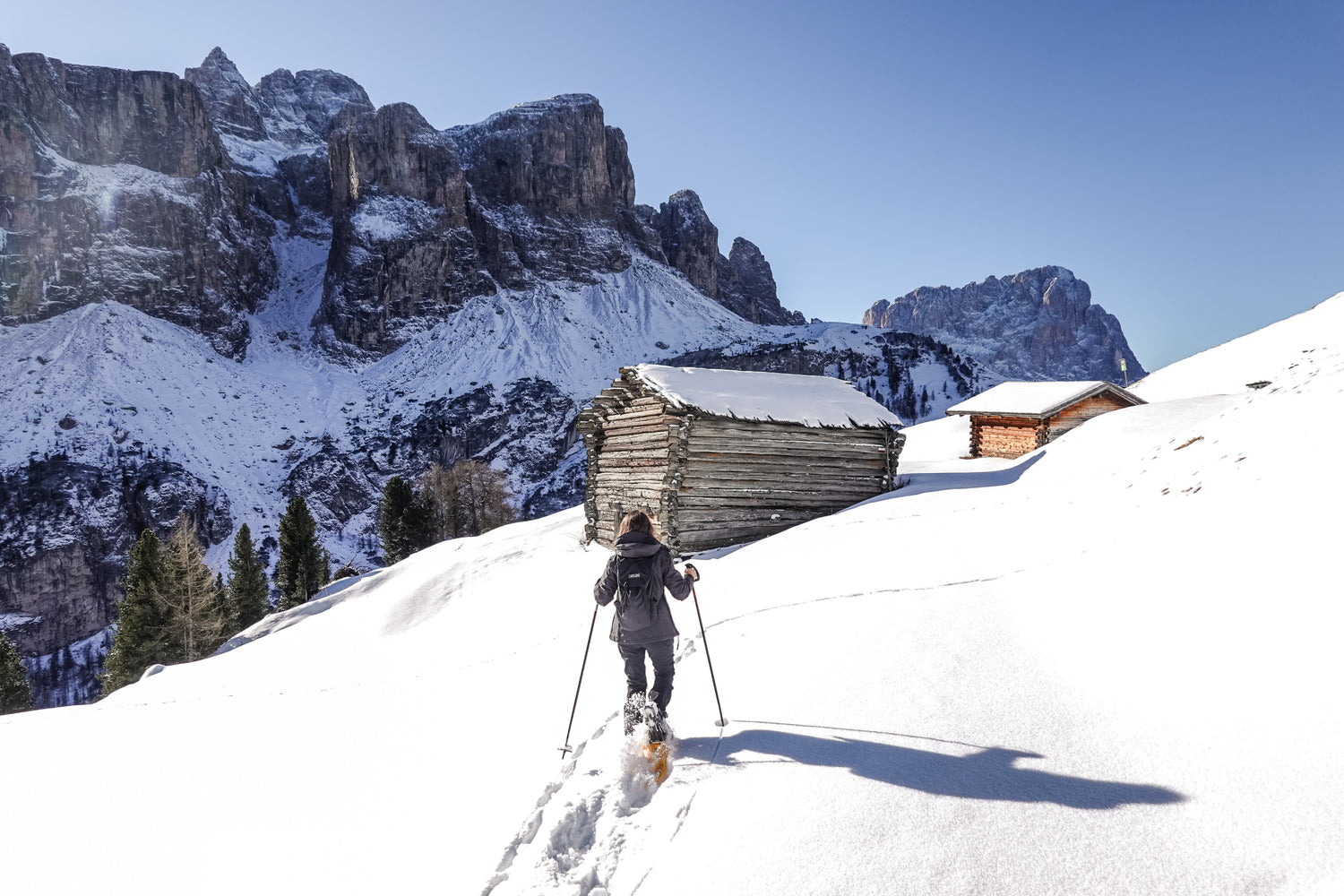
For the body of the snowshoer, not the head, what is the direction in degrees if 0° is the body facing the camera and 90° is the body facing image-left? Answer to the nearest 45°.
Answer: approximately 180°

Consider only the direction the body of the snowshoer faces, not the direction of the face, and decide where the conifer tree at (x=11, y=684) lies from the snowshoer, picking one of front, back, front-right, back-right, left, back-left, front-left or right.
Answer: front-left

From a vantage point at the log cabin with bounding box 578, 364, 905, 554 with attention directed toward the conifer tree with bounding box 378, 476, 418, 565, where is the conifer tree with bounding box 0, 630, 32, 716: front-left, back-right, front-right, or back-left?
front-left

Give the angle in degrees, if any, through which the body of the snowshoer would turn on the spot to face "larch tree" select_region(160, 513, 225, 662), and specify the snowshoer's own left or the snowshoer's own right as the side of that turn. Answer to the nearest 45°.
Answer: approximately 45° to the snowshoer's own left

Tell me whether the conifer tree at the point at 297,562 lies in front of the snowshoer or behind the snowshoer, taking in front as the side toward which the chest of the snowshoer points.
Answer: in front

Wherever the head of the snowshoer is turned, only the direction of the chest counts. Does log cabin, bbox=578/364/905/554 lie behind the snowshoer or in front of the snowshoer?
in front

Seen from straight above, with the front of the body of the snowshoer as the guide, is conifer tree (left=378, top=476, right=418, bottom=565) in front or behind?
in front

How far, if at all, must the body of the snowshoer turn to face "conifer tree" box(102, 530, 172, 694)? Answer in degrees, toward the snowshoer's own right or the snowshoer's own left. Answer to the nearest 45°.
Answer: approximately 45° to the snowshoer's own left
